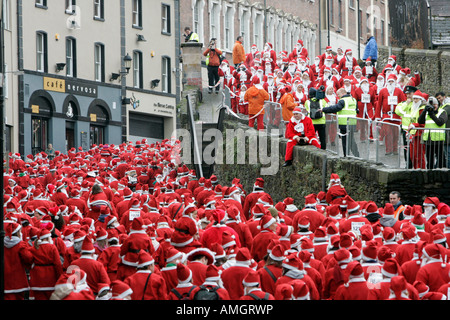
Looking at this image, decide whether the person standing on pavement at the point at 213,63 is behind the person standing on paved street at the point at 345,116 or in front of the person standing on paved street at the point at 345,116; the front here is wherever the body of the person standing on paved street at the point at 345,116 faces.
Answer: in front

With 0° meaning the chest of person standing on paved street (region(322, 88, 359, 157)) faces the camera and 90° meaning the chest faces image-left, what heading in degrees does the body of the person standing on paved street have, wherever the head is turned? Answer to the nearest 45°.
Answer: approximately 135°

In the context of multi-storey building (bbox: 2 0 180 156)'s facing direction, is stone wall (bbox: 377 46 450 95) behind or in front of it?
in front

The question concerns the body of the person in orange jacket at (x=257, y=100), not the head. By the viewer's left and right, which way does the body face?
facing away from the viewer

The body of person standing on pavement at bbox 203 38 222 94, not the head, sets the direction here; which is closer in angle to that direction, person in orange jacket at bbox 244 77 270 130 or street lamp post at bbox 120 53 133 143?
the person in orange jacket

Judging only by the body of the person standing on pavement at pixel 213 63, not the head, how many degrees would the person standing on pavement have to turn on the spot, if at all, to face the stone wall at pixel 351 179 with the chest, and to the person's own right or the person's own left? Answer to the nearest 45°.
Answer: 0° — they already face it

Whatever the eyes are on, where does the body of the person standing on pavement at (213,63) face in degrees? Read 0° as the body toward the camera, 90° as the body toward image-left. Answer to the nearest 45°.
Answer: approximately 0°

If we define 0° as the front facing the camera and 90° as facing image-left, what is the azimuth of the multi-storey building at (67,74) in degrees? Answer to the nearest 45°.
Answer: approximately 315°
